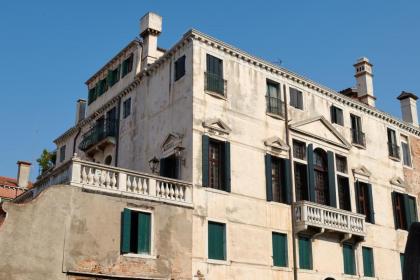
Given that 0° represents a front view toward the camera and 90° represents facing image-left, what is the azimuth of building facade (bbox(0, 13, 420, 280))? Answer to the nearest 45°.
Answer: approximately 315°
